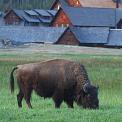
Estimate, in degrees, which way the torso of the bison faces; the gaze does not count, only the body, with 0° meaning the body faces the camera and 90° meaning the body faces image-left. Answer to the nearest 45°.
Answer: approximately 270°
